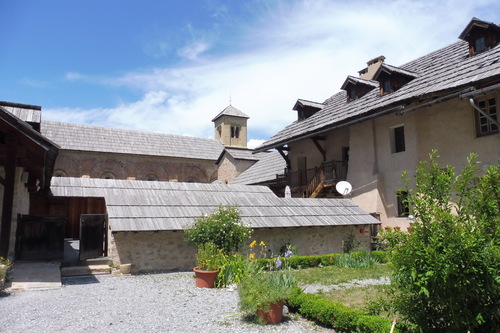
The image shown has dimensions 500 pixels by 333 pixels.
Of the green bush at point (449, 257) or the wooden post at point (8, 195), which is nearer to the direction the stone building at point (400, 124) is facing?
the wooden post

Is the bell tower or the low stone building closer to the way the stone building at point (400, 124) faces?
the low stone building

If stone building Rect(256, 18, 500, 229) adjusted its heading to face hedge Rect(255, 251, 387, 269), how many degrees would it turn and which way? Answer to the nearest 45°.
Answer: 0° — it already faces it

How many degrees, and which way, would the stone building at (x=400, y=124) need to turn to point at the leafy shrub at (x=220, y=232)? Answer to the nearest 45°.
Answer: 0° — it already faces it

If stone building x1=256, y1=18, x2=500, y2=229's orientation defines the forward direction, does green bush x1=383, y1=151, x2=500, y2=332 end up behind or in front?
in front

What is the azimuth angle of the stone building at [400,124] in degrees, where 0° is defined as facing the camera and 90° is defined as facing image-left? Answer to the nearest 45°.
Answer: approximately 45°

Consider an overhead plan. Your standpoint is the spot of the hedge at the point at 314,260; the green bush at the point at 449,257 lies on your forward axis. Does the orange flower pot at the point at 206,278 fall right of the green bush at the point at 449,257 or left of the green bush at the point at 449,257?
right

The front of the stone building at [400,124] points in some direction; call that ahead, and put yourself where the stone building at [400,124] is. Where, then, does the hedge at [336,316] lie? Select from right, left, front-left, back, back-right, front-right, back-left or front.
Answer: front-left

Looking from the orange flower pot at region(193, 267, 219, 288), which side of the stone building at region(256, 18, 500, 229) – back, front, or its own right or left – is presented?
front

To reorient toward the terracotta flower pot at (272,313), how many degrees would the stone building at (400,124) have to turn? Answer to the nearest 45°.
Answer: approximately 45° to its left
